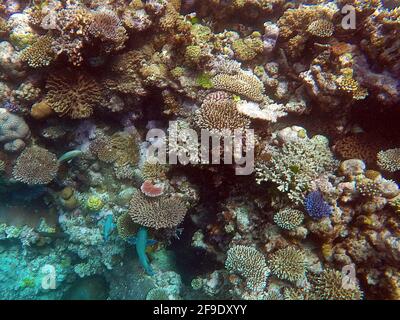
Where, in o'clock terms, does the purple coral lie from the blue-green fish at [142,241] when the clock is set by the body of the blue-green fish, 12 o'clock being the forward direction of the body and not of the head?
The purple coral is roughly at 4 o'clock from the blue-green fish.

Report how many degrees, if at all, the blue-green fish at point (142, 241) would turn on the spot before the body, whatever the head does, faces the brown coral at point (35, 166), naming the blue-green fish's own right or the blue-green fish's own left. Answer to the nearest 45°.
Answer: approximately 90° to the blue-green fish's own left

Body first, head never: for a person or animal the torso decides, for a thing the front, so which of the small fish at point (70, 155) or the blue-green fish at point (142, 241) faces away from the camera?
the blue-green fish

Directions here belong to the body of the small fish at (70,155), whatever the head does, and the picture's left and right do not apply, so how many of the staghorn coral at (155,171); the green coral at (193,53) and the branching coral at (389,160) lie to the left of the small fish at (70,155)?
0

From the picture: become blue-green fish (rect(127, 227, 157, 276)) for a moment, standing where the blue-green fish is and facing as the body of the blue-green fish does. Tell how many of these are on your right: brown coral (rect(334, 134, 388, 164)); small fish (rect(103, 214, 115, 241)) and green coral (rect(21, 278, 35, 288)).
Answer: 1

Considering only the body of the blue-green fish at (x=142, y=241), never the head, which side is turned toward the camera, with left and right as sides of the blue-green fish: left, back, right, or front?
back

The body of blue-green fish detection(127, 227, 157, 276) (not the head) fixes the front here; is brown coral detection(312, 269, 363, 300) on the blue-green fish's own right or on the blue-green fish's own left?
on the blue-green fish's own right

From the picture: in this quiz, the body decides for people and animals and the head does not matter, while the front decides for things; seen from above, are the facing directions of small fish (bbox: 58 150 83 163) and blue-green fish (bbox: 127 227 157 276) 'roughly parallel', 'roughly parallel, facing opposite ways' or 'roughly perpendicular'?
roughly perpendicular

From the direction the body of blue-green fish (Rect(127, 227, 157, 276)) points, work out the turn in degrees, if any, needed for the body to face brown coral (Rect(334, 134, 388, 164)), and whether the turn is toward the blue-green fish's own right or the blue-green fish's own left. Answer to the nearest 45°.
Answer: approximately 90° to the blue-green fish's own right
